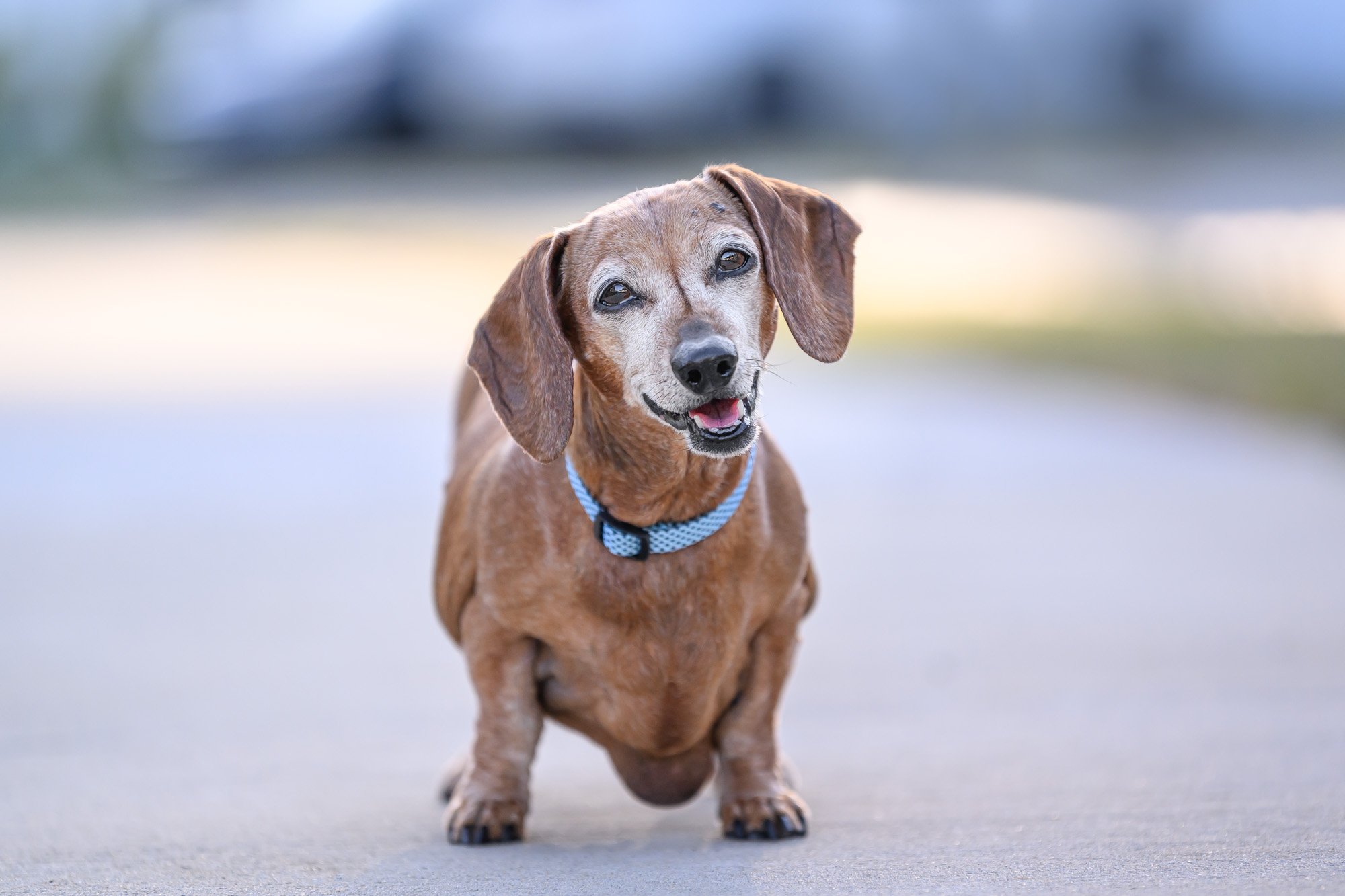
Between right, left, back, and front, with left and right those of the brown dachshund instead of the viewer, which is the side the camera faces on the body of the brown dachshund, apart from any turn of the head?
front
